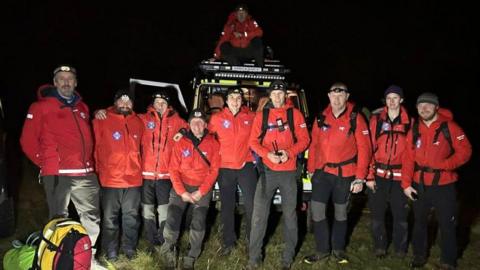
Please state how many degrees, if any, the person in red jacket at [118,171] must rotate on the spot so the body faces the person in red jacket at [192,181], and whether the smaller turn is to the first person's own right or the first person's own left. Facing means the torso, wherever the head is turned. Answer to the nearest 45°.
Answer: approximately 90° to the first person's own left

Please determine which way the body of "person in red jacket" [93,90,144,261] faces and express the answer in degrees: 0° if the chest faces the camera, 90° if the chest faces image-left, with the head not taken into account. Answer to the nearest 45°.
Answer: approximately 0°

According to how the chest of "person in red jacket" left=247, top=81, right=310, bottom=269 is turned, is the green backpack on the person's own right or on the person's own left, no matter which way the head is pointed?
on the person's own right

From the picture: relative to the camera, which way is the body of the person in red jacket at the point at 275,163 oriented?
toward the camera

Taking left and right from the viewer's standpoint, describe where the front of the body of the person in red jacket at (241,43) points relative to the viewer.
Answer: facing the viewer

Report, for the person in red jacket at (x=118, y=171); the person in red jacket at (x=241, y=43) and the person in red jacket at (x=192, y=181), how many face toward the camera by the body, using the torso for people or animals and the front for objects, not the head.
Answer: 3

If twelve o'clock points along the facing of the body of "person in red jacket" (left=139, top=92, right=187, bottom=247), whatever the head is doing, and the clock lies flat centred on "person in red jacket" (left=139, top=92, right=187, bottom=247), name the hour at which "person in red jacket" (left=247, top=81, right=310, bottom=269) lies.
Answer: "person in red jacket" (left=247, top=81, right=310, bottom=269) is roughly at 10 o'clock from "person in red jacket" (left=139, top=92, right=187, bottom=247).

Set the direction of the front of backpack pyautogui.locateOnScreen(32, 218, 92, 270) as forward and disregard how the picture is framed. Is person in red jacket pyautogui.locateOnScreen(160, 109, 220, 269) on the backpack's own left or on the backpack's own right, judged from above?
on the backpack's own left

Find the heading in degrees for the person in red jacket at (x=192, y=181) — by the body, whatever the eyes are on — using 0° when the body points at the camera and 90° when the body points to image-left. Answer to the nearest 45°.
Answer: approximately 0°

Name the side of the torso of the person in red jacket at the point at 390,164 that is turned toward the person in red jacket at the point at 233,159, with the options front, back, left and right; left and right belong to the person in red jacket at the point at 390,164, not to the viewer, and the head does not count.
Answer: right

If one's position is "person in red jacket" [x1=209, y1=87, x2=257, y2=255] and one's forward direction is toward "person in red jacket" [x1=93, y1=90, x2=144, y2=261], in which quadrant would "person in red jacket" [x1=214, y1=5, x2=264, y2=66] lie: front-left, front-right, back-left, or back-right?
back-right

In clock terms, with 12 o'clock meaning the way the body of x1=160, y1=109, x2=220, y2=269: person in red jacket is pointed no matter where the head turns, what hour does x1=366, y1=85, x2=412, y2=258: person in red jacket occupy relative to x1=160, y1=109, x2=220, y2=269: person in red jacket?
x1=366, y1=85, x2=412, y2=258: person in red jacket is roughly at 9 o'clock from x1=160, y1=109, x2=220, y2=269: person in red jacket.

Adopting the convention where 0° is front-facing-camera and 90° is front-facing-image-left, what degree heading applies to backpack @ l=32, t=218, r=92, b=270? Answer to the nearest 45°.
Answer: approximately 315°

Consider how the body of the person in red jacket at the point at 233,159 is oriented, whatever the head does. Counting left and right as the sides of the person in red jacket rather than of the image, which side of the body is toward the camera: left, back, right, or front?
front
